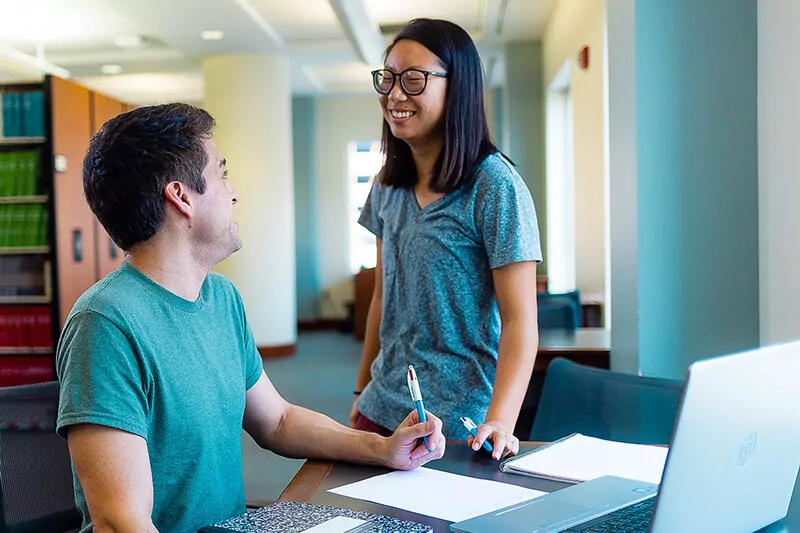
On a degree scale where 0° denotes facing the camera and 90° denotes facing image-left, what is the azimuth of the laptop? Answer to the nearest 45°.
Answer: approximately 135°

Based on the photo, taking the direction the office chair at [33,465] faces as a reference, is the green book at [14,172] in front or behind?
behind

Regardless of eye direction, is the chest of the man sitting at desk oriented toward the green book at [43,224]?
no

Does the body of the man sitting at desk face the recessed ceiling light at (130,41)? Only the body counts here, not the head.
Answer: no

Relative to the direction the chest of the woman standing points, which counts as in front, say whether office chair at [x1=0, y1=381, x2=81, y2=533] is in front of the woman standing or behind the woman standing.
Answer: in front

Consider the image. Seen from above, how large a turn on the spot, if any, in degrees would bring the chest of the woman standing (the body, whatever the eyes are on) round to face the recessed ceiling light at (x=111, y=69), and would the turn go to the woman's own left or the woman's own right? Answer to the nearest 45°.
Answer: approximately 90° to the woman's own right

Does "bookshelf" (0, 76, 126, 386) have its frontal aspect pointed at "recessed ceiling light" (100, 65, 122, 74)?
no

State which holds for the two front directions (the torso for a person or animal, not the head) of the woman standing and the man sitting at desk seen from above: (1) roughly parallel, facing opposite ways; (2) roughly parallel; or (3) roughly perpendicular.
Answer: roughly perpendicular

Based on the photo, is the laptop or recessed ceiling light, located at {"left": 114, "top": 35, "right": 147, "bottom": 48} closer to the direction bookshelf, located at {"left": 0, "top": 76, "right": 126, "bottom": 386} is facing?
the laptop

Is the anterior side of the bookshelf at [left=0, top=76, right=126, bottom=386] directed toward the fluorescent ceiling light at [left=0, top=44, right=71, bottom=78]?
no

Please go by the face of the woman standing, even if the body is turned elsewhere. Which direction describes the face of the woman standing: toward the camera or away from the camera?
toward the camera

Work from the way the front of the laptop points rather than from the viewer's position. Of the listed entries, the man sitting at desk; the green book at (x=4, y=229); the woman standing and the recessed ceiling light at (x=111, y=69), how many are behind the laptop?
0

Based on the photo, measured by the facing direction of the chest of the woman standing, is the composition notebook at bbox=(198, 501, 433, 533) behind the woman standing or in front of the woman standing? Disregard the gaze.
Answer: in front

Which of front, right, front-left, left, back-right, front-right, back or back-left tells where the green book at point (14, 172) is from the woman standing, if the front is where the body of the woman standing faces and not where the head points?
right

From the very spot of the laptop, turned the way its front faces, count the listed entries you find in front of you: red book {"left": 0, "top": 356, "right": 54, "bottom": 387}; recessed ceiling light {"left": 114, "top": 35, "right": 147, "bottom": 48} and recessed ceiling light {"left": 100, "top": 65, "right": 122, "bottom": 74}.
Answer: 3

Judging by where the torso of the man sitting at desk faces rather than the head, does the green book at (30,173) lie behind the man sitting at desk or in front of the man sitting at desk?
behind

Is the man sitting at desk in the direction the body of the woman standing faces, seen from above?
yes

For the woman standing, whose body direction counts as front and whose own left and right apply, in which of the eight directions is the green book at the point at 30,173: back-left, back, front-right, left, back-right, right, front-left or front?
right
